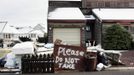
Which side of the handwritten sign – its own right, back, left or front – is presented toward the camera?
front

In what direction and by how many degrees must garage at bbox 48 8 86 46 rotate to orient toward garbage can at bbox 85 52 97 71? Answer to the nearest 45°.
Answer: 0° — it already faces it

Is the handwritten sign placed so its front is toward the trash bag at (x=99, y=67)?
no

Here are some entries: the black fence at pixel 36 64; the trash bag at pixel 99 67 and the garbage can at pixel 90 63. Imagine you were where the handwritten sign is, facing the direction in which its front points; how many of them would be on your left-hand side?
2

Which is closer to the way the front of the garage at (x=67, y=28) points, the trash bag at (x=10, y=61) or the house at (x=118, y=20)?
the trash bag

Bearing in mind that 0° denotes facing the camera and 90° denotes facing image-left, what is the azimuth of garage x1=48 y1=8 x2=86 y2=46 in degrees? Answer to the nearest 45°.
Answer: approximately 0°

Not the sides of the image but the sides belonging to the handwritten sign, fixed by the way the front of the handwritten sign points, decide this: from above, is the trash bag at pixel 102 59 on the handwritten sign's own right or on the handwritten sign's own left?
on the handwritten sign's own left

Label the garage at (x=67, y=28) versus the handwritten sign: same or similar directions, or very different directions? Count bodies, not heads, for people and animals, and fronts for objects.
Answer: same or similar directions

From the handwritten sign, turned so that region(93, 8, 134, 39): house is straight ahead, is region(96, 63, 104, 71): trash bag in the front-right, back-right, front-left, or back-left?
front-right

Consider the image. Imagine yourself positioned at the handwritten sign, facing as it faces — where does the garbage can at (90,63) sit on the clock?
The garbage can is roughly at 9 o'clock from the handwritten sign.

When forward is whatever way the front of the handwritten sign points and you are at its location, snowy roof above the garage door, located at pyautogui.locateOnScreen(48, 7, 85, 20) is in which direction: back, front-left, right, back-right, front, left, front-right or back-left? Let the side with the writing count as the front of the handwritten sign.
back

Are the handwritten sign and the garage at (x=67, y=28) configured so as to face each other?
no

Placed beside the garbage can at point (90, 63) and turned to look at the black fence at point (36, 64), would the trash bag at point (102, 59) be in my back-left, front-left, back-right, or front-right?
back-right

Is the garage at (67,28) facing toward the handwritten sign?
yes

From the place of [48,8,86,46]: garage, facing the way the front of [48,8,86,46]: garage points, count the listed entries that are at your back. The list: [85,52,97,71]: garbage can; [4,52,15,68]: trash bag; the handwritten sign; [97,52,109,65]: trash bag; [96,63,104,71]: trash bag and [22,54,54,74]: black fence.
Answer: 0

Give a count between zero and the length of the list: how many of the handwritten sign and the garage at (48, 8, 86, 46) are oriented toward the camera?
2

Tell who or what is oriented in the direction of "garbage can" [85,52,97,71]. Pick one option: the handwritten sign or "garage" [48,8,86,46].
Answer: the garage
